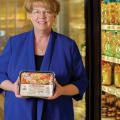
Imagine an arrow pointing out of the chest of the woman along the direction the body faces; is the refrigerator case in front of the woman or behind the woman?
behind

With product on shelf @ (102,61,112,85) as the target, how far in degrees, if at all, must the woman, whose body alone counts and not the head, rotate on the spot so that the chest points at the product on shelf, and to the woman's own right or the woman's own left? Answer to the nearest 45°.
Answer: approximately 135° to the woman's own left

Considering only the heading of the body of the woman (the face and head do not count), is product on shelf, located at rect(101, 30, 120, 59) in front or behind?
behind

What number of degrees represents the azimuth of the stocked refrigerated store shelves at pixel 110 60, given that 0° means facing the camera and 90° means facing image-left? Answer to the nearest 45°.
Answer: approximately 45°

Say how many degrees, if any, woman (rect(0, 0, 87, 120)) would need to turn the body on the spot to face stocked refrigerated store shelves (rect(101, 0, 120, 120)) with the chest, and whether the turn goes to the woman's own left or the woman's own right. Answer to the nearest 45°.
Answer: approximately 135° to the woman's own left
